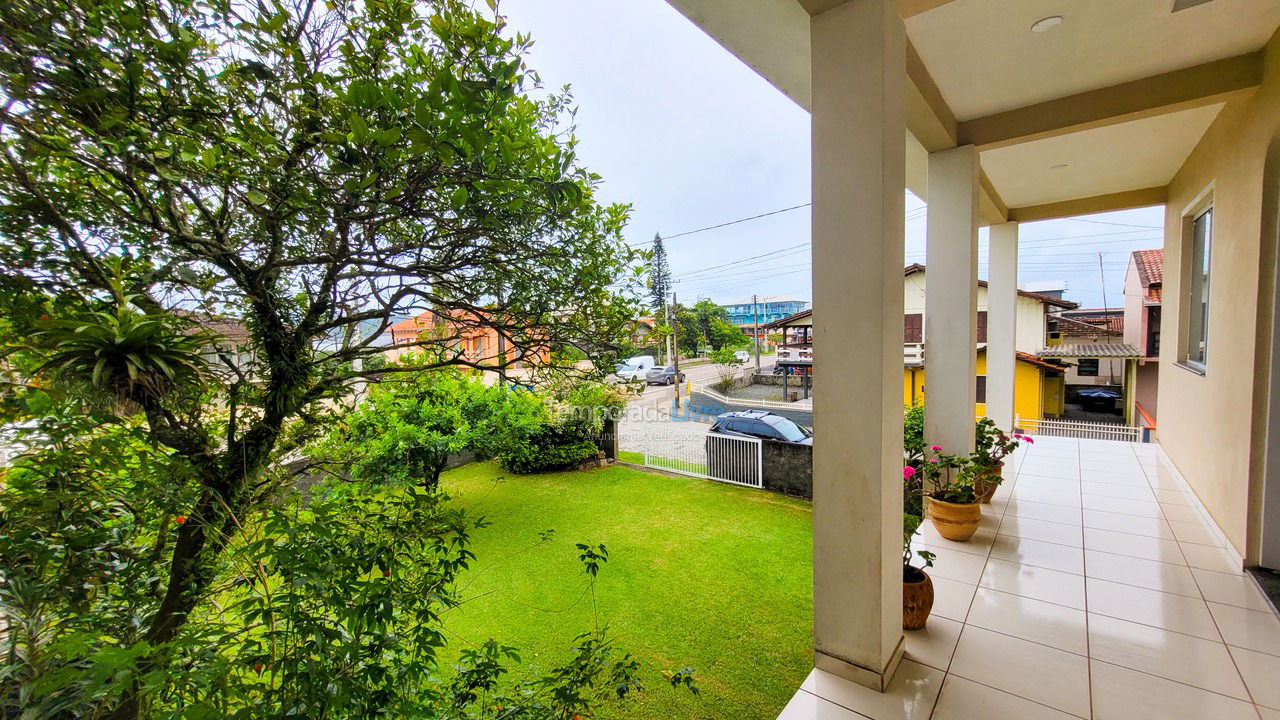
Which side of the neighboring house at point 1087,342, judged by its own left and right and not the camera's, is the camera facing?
front

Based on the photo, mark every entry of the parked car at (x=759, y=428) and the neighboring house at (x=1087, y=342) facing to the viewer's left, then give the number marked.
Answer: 0

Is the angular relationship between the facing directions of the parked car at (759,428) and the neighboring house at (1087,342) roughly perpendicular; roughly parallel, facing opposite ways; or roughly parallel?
roughly perpendicular

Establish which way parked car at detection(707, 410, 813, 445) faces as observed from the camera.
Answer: facing the viewer and to the right of the viewer

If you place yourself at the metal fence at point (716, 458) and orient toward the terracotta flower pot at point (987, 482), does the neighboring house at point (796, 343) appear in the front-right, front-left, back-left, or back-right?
back-left

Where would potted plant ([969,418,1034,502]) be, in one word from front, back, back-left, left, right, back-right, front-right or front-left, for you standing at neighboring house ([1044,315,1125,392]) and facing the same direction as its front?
front

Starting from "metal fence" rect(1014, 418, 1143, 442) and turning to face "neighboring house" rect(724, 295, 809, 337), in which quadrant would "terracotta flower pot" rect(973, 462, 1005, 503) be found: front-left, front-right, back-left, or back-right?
back-left

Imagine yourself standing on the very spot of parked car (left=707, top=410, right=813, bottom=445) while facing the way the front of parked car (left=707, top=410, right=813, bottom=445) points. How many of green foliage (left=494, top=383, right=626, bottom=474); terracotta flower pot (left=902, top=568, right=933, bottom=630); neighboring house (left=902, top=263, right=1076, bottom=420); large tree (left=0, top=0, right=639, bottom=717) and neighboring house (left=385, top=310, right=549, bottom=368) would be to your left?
1

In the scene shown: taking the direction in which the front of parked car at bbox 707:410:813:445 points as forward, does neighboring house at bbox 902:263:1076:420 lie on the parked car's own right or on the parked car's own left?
on the parked car's own left

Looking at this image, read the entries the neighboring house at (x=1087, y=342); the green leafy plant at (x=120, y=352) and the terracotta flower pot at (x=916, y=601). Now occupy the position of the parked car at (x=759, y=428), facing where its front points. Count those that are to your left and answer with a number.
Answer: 1

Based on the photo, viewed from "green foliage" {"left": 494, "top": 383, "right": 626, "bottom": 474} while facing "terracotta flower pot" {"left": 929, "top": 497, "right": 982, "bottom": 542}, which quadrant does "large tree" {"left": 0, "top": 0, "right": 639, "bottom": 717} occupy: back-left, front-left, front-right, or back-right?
front-right
